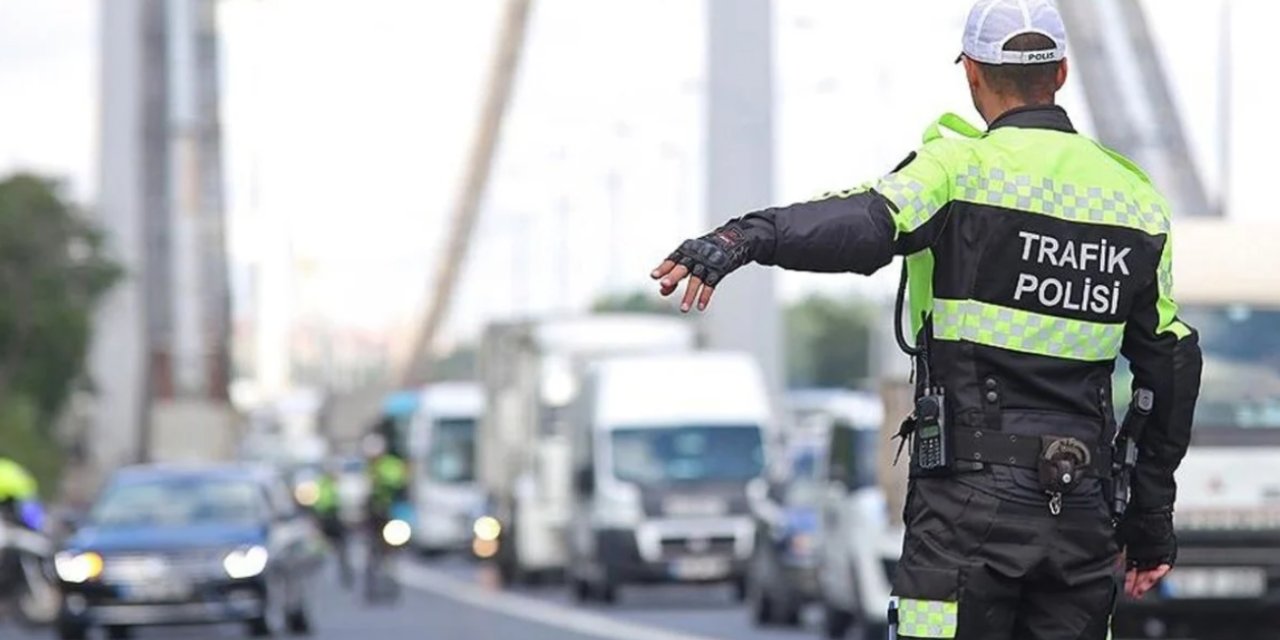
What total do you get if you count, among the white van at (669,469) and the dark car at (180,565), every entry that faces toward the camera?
2

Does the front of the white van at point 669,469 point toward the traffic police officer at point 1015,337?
yes

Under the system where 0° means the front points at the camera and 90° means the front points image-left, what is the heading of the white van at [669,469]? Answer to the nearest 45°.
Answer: approximately 0°

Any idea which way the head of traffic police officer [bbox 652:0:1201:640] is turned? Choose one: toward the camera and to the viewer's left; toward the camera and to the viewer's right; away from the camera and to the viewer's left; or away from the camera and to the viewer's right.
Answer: away from the camera and to the viewer's left

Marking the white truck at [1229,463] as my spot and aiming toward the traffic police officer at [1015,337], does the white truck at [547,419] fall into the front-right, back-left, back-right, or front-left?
back-right

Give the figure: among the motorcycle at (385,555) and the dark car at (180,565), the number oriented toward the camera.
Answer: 2

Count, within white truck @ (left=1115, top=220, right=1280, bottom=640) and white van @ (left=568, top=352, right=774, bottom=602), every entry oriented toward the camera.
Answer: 2

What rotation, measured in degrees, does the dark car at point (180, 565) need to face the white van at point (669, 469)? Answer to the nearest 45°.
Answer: approximately 135° to its left

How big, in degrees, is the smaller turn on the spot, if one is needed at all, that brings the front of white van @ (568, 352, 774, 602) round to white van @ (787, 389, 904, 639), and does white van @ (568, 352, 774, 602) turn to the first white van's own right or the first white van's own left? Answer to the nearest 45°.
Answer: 0° — it already faces it
